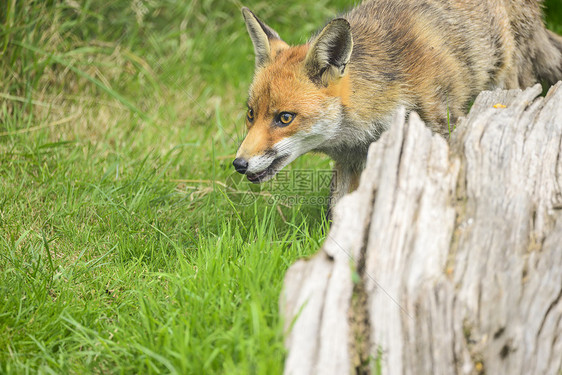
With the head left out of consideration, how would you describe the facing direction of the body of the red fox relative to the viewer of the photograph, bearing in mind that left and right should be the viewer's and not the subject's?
facing the viewer and to the left of the viewer

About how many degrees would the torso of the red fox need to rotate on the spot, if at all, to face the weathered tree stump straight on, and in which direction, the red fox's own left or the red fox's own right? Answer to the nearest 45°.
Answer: approximately 45° to the red fox's own left
